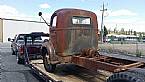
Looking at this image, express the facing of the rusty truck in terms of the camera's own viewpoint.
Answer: facing away from the viewer and to the left of the viewer
